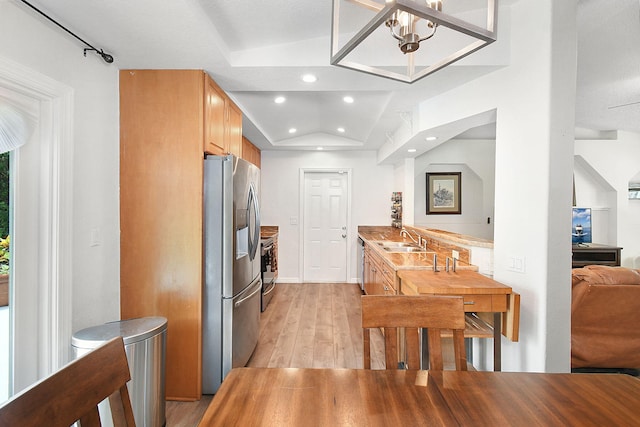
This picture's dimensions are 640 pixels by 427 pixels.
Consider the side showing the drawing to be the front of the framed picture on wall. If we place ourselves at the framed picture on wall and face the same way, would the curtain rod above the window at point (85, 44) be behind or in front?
in front

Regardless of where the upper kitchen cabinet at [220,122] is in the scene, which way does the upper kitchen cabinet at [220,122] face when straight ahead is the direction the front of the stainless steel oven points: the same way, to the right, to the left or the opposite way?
the same way

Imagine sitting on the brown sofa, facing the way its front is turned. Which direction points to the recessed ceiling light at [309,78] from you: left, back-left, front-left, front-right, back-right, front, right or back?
back-left

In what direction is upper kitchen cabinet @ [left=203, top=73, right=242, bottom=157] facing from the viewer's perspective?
to the viewer's right

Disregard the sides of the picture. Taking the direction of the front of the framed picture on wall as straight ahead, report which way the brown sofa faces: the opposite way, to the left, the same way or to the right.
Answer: the opposite way

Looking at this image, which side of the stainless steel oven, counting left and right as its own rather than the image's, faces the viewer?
right

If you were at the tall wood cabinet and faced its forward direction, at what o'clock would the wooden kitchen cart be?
The wooden kitchen cart is roughly at 1 o'clock from the tall wood cabinet.

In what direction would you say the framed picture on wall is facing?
toward the camera

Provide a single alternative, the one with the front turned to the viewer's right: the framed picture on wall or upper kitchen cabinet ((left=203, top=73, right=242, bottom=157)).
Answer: the upper kitchen cabinet

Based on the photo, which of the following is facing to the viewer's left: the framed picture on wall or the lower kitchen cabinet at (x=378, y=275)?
the lower kitchen cabinet

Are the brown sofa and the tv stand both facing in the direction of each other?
yes

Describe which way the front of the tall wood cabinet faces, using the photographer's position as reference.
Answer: facing to the right of the viewer

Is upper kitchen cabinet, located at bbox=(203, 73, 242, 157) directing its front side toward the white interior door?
no

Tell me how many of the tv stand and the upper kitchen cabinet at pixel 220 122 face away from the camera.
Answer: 0

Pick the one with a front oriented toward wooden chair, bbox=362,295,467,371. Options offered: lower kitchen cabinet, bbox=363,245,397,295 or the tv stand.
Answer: the tv stand

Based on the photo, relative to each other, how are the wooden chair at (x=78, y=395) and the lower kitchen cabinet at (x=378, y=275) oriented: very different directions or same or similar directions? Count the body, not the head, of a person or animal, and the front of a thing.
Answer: very different directions

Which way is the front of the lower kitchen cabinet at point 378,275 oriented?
to the viewer's left

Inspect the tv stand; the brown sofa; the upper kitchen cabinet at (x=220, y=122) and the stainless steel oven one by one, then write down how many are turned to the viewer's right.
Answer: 2

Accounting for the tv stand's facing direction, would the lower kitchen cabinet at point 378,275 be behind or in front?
in front
